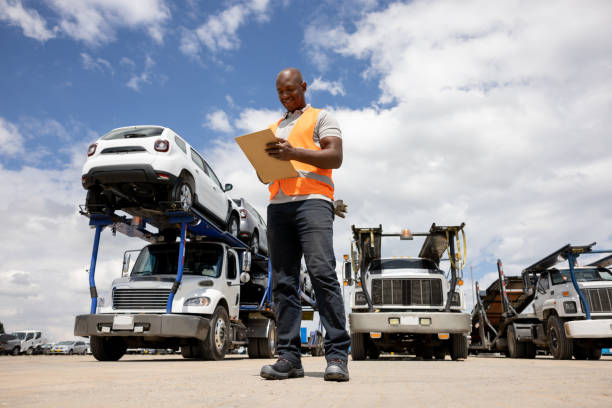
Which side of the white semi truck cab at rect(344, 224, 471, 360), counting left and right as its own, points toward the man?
front

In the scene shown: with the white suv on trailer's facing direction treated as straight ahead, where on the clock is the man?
The man is roughly at 4 o'clock from the white suv on trailer.

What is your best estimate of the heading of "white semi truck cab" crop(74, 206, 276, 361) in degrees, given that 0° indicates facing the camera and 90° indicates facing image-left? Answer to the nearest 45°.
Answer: approximately 45°

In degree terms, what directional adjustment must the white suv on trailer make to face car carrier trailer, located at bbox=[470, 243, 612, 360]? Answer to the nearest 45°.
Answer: approximately 45° to its right

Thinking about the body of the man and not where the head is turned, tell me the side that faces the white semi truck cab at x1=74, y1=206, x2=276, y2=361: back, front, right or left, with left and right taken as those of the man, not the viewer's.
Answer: right

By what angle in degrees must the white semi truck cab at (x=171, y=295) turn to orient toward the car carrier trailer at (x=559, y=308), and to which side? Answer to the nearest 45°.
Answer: approximately 135° to its left

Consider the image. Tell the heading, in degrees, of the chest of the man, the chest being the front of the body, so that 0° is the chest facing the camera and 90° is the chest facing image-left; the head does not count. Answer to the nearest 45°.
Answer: approximately 45°

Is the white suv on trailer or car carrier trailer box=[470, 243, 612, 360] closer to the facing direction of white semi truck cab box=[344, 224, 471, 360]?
the white suv on trailer

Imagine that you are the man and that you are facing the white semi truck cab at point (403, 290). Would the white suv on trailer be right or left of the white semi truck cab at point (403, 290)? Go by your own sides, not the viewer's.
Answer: left

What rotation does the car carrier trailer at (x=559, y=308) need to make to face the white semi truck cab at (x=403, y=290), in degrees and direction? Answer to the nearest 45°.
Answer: approximately 90° to its right

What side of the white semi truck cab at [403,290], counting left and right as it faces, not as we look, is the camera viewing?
front

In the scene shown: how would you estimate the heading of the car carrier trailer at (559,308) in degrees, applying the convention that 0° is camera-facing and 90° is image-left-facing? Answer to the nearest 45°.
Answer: approximately 315°

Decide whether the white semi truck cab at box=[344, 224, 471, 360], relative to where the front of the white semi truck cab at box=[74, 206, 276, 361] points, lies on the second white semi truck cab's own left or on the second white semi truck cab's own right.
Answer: on the second white semi truck cab's own left

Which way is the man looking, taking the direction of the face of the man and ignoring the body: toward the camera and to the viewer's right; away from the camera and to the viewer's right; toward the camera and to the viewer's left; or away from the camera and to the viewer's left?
toward the camera and to the viewer's left
